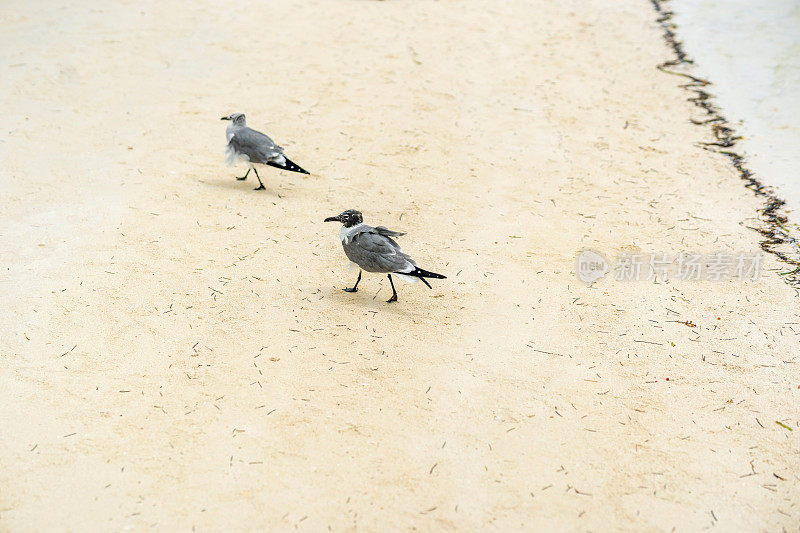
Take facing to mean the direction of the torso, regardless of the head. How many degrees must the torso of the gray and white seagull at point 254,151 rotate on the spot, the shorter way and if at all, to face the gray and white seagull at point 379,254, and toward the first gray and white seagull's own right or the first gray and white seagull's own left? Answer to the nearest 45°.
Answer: approximately 135° to the first gray and white seagull's own left

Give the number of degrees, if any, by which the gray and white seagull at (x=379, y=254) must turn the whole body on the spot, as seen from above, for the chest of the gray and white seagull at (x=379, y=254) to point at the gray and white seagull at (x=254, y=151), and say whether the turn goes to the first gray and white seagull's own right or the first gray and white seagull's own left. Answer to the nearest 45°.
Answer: approximately 45° to the first gray and white seagull's own right

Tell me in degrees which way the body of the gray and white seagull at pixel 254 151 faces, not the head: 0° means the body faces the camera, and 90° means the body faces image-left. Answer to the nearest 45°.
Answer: approximately 90°

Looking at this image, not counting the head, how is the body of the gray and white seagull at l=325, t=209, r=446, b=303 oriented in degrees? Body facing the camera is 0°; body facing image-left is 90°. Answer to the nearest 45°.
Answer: approximately 90°

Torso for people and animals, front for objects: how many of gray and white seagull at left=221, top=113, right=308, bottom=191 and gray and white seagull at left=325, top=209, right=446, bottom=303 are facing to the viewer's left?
2
